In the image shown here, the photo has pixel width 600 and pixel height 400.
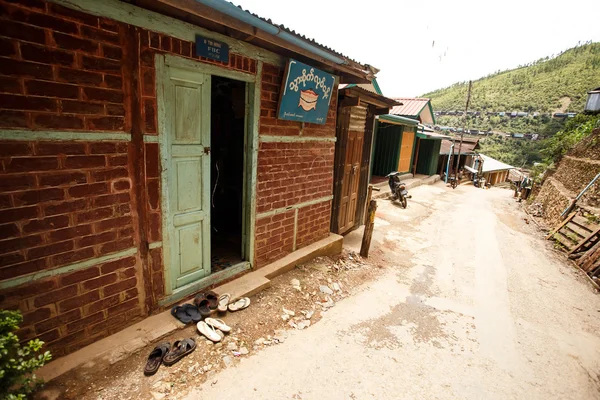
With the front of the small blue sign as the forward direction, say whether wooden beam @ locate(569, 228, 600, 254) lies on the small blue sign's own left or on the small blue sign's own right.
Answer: on the small blue sign's own left

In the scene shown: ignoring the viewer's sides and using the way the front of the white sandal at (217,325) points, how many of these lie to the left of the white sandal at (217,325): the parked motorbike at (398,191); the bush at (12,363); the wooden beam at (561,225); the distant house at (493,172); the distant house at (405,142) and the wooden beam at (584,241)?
1

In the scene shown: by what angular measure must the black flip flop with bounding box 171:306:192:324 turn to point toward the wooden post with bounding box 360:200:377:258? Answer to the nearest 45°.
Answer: approximately 90° to its right

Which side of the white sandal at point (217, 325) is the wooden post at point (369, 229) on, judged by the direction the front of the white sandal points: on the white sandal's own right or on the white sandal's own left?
on the white sandal's own right

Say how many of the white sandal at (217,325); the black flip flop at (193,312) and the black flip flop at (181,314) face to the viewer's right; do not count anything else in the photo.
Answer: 0

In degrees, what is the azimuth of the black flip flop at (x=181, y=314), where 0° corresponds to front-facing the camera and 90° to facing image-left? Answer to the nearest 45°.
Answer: approximately 135°

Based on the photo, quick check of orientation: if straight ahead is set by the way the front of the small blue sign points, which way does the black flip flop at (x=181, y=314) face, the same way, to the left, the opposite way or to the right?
the opposite way

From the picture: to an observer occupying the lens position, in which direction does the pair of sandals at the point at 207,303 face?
facing away from the viewer and to the left of the viewer

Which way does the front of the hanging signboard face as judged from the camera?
facing the viewer and to the right of the viewer

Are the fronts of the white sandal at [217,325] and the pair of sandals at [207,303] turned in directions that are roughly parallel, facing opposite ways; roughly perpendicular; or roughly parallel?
roughly parallel

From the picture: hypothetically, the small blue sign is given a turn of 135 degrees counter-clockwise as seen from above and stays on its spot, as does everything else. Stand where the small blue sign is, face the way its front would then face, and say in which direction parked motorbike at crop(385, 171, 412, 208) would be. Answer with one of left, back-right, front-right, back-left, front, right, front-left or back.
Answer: front-right

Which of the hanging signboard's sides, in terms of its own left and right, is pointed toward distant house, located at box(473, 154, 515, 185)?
left

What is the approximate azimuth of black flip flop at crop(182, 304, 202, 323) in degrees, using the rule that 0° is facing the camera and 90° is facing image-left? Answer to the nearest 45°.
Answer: approximately 135°

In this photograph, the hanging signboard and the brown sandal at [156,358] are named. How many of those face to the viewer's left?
0

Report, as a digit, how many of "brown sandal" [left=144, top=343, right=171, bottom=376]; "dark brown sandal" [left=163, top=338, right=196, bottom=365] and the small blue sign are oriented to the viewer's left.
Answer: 0
